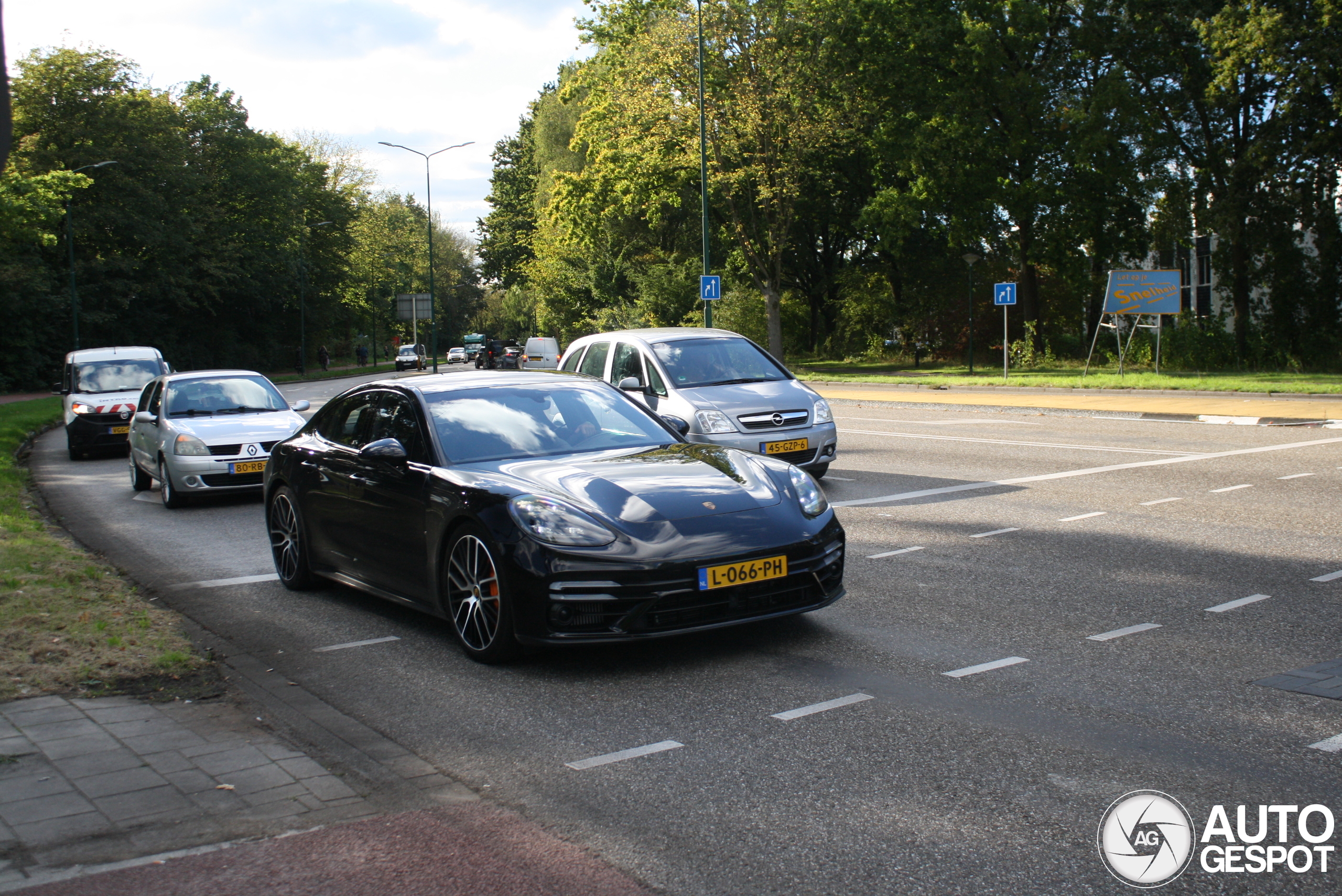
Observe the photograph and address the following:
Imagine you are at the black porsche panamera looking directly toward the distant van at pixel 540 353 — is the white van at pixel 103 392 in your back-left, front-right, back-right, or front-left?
front-left

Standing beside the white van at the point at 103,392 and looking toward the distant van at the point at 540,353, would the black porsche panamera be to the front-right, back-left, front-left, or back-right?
back-right

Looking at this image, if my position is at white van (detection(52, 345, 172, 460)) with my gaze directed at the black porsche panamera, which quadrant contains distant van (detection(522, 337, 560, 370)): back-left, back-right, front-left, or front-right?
back-left

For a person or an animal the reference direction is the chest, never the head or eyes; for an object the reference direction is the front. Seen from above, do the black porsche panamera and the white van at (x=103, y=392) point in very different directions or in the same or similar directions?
same or similar directions

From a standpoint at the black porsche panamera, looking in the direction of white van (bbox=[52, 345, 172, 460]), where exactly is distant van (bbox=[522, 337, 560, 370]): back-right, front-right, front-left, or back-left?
front-right

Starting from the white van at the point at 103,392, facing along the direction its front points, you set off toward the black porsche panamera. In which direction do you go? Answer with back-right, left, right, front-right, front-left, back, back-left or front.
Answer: front

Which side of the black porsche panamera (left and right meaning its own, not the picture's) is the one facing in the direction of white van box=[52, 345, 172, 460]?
back

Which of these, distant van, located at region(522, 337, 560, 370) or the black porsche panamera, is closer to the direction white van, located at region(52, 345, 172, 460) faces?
the black porsche panamera

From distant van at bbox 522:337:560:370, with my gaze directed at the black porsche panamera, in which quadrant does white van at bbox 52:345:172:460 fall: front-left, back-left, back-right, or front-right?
front-right

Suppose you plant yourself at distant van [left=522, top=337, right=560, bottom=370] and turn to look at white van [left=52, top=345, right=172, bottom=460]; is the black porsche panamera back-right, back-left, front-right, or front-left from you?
front-left

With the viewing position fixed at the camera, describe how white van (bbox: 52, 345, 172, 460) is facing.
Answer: facing the viewer

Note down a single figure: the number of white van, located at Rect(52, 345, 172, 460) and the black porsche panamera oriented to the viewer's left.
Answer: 0
